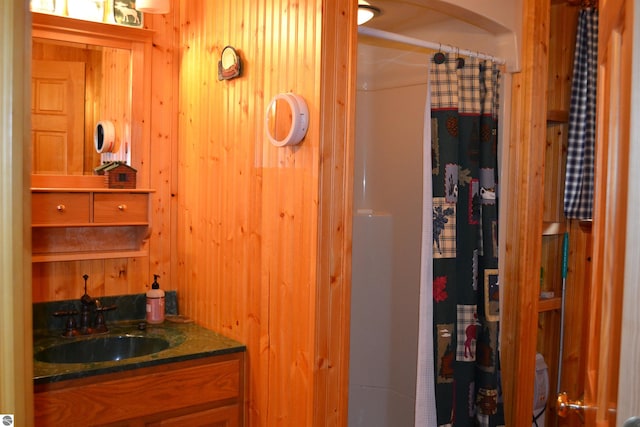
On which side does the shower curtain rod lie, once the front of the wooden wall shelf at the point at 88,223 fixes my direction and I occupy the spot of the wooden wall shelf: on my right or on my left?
on my left

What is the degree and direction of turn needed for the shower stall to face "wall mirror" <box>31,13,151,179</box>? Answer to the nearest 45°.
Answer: approximately 90° to its right

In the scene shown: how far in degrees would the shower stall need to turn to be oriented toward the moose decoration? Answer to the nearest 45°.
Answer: approximately 90° to its right

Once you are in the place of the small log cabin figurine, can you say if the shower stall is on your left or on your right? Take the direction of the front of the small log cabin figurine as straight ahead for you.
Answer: on your left

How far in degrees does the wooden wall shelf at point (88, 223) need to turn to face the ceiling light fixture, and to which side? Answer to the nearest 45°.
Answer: approximately 90° to its left

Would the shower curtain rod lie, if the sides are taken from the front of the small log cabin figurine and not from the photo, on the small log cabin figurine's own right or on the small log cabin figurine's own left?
on the small log cabin figurine's own left

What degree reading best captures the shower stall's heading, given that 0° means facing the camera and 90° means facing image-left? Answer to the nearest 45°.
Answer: approximately 315°

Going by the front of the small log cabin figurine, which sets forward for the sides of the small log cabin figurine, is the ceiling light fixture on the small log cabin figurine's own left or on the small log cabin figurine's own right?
on the small log cabin figurine's own left

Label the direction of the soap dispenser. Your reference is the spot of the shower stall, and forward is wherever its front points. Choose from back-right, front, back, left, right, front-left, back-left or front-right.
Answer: right

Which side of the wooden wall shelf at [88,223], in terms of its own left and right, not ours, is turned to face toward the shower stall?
left

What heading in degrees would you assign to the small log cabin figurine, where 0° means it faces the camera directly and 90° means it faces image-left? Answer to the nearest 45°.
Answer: approximately 0°
